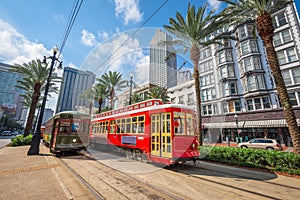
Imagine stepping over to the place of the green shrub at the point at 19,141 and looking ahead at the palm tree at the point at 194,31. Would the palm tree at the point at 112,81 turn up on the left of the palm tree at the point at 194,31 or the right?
left

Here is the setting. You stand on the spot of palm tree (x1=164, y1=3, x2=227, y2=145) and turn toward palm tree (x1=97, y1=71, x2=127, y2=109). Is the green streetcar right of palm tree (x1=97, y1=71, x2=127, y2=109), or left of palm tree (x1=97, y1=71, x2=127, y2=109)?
left
